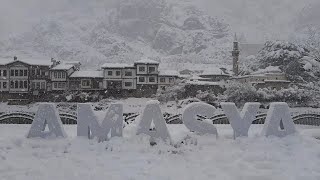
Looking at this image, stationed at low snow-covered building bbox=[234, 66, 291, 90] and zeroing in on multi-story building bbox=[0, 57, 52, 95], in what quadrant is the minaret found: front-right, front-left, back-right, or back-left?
front-right

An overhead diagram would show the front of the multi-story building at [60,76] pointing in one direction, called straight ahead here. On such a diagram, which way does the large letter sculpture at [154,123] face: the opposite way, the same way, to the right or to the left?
the same way

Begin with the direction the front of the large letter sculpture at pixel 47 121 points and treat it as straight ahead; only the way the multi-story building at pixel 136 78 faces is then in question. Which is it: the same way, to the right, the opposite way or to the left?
the same way

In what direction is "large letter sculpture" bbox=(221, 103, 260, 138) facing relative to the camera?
toward the camera

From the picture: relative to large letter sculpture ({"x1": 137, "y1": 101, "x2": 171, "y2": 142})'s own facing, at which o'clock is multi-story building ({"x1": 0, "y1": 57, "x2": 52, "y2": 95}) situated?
The multi-story building is roughly at 5 o'clock from the large letter sculpture.

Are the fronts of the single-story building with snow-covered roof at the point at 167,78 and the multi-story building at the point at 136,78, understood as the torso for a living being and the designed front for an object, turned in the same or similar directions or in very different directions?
same or similar directions

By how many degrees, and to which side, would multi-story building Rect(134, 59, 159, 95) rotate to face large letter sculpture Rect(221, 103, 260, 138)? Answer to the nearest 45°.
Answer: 0° — it already faces it

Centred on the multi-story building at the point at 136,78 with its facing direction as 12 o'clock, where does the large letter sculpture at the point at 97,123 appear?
The large letter sculpture is roughly at 12 o'clock from the multi-story building.

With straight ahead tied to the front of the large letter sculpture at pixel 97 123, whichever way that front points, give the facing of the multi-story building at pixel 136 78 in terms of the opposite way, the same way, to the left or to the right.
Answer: the same way

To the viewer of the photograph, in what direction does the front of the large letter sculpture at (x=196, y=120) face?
facing the viewer

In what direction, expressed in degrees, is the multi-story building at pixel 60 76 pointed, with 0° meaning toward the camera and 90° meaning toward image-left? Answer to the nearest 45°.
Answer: approximately 0°

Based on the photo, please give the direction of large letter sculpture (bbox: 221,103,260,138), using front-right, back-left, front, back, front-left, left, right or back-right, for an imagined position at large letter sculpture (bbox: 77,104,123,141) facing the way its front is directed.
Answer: left

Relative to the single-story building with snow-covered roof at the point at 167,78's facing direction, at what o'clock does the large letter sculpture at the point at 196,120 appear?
The large letter sculpture is roughly at 12 o'clock from the single-story building with snow-covered roof.

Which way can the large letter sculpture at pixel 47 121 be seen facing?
toward the camera

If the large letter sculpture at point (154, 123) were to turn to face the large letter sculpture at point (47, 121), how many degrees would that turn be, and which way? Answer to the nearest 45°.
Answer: approximately 90° to its right

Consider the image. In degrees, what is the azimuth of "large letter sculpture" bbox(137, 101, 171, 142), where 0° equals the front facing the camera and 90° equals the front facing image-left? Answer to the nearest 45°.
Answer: approximately 0°

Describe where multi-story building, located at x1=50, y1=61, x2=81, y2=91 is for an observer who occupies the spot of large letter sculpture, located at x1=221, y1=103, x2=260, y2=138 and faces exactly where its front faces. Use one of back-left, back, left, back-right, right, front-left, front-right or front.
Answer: back-right

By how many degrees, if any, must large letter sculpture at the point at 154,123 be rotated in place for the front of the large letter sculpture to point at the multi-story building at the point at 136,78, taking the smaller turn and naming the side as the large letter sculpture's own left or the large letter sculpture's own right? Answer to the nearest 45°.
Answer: approximately 180°

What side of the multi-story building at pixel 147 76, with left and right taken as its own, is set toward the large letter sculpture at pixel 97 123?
front

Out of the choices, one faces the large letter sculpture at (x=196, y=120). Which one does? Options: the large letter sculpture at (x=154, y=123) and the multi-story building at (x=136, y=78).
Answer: the multi-story building

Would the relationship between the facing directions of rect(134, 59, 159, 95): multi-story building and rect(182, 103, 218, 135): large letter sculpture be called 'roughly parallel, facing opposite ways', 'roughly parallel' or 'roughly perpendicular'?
roughly parallel

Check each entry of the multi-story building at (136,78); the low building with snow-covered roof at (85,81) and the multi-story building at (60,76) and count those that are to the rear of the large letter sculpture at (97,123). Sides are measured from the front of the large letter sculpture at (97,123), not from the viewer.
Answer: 3
